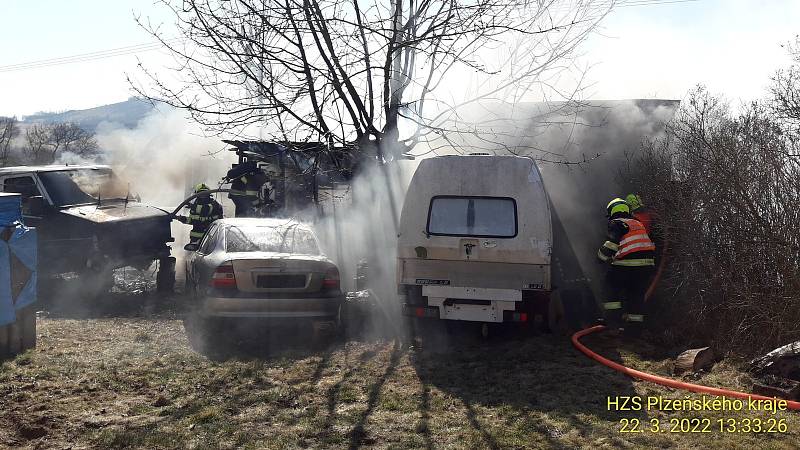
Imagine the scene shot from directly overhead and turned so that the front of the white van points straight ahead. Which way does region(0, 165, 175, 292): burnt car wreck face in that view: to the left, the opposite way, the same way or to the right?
to the right

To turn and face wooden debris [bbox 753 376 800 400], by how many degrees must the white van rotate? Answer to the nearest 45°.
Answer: approximately 135° to its right

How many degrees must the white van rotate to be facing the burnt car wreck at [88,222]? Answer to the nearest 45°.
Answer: approximately 90° to its left

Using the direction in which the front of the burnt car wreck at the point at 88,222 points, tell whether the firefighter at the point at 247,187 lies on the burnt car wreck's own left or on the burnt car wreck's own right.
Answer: on the burnt car wreck's own left

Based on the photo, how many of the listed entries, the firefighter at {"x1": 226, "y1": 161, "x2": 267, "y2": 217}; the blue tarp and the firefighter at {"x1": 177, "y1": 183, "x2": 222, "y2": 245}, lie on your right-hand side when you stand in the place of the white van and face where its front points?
0

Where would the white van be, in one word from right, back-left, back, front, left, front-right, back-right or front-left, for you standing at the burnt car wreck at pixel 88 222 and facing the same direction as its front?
front

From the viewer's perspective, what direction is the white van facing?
away from the camera

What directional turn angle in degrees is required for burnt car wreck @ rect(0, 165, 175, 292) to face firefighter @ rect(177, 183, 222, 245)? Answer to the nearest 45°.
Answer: approximately 45° to its left

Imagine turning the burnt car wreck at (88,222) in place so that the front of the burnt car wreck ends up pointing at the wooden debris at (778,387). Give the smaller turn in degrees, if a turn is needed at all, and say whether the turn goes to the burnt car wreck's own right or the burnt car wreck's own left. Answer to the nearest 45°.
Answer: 0° — it already faces it

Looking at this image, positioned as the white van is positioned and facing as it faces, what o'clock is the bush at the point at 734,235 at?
The bush is roughly at 3 o'clock from the white van.

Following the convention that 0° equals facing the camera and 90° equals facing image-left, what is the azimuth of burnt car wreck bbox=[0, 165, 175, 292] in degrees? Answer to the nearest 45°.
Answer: approximately 315°

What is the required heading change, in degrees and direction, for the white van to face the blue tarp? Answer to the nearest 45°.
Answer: approximately 90° to its left

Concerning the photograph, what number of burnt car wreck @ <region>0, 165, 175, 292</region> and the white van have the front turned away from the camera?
1

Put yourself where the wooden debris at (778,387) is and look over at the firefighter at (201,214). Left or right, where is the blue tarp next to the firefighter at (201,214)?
left

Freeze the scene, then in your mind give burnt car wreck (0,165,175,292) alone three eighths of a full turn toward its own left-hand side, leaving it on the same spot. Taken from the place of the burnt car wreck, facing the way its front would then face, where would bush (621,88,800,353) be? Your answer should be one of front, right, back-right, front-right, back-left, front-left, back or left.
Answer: back-right

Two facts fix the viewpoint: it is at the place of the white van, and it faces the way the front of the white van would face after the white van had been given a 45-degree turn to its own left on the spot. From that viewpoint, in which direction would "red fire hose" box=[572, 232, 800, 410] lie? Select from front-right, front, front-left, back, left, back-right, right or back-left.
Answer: back

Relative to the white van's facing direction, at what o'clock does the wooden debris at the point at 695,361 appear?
The wooden debris is roughly at 4 o'clock from the white van.

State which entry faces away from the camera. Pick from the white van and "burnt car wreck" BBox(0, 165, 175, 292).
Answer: the white van
